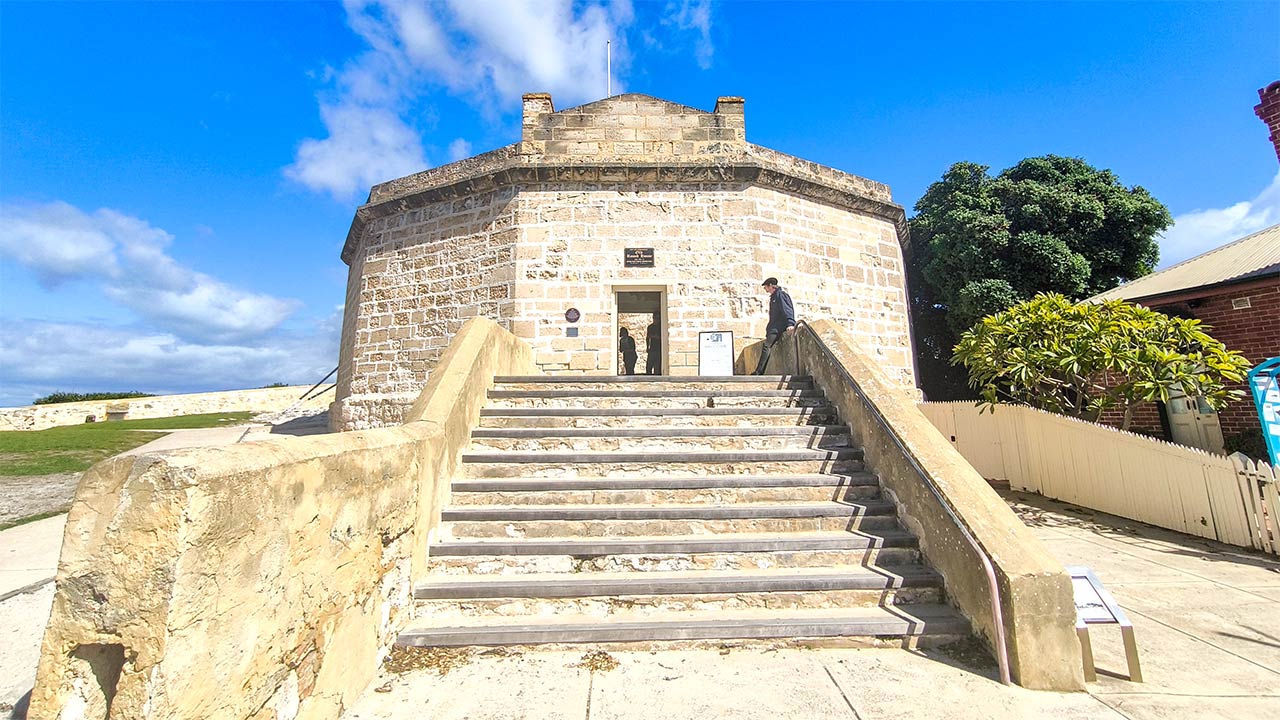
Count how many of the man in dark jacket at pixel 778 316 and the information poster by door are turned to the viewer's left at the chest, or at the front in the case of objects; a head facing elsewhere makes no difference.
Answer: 1

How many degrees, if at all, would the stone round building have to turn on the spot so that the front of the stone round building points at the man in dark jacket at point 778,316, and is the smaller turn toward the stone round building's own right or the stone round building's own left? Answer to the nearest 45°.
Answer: approximately 45° to the stone round building's own left

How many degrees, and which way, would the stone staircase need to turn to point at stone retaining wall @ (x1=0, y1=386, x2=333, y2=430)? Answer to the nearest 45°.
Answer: approximately 135° to its right

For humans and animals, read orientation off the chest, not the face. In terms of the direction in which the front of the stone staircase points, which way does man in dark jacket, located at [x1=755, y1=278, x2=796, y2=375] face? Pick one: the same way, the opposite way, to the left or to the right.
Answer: to the right

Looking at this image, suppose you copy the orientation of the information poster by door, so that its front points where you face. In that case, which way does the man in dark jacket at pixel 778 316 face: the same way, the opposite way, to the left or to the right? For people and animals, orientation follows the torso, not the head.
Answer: to the right

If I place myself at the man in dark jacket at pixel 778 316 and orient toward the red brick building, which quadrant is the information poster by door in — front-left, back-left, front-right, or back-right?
back-left

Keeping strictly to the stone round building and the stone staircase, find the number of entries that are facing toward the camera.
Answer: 2

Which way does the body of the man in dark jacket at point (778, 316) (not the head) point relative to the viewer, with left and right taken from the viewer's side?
facing to the left of the viewer
